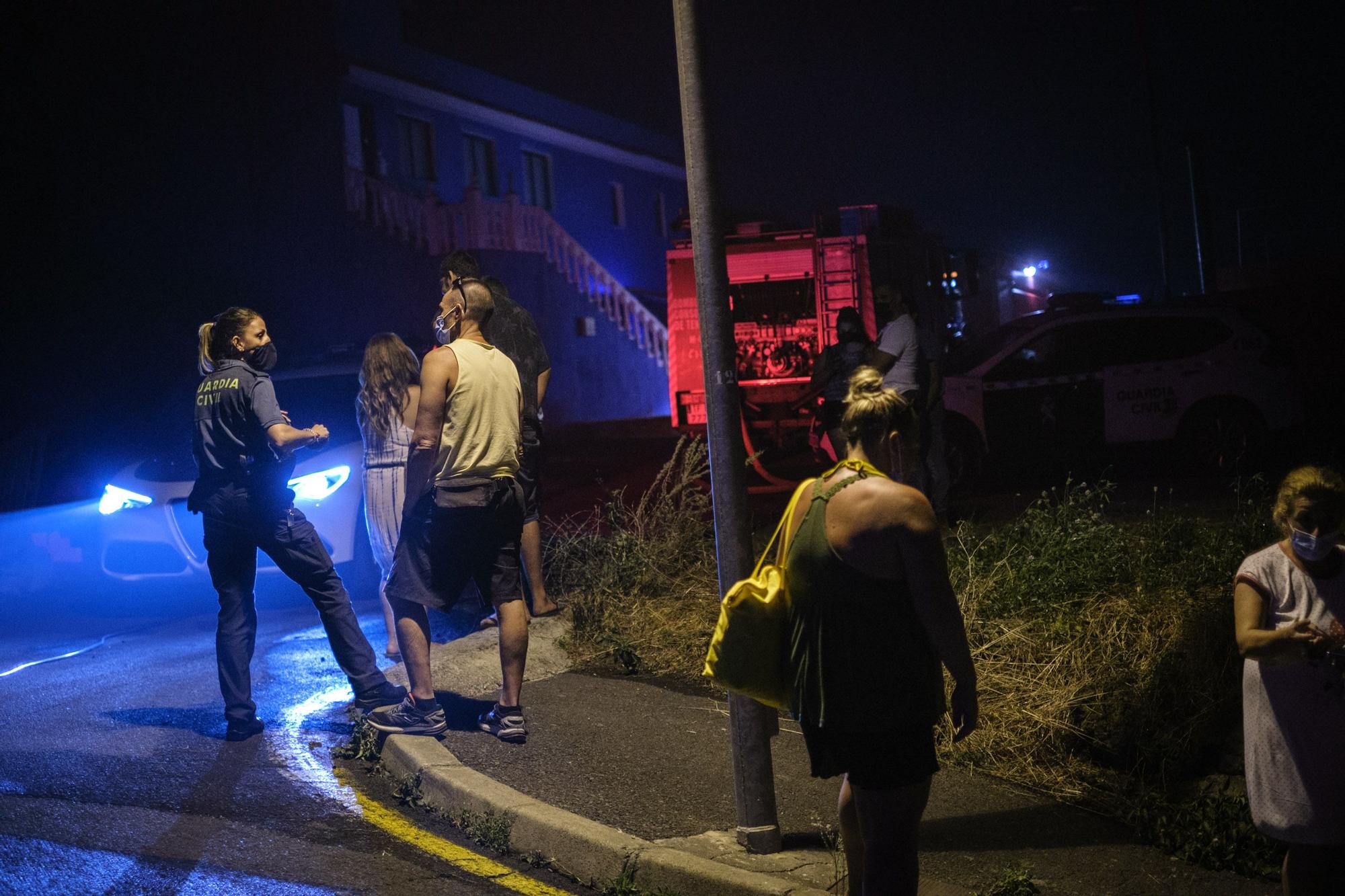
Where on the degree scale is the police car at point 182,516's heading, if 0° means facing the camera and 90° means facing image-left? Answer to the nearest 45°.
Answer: approximately 45°

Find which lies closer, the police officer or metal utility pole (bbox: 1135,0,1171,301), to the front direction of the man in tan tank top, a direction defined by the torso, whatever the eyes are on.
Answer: the police officer

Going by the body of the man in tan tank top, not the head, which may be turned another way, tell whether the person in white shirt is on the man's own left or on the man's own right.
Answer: on the man's own right

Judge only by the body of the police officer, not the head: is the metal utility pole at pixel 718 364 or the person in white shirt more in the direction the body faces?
the person in white shirt

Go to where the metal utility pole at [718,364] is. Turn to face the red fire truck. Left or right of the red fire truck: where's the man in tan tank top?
left

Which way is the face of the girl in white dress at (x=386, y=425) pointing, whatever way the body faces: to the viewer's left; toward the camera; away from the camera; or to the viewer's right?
away from the camera

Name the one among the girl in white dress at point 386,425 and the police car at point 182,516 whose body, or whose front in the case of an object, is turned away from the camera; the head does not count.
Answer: the girl in white dress

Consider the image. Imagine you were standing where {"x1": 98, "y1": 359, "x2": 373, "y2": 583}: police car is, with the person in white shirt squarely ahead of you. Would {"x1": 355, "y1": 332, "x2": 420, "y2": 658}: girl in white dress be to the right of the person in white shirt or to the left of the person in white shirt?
right

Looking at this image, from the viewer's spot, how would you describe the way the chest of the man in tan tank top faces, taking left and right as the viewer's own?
facing away from the viewer and to the left of the viewer

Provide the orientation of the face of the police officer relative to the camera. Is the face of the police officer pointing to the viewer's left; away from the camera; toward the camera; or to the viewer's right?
to the viewer's right

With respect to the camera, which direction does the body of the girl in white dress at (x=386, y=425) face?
away from the camera

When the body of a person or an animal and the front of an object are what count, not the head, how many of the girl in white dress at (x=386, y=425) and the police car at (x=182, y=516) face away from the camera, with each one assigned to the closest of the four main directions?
1
